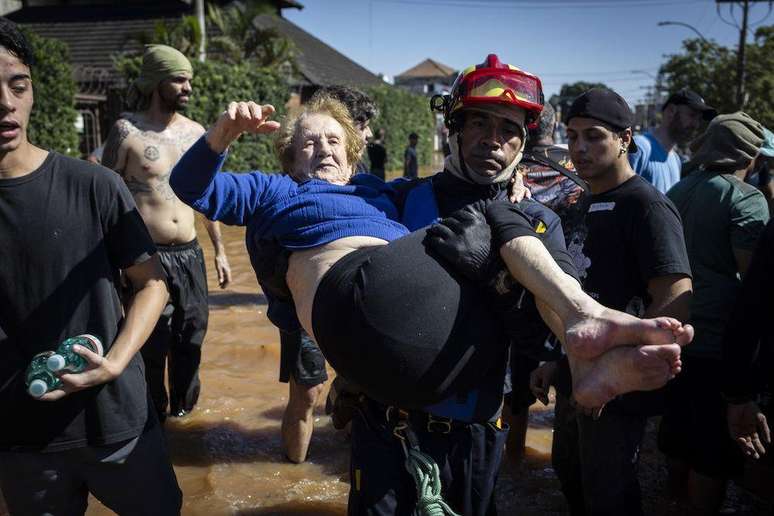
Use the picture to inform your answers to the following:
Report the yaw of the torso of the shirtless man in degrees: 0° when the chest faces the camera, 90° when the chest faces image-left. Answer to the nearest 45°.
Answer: approximately 315°

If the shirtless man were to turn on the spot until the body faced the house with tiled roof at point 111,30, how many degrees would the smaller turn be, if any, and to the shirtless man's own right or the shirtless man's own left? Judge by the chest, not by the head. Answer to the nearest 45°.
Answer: approximately 135° to the shirtless man's own left

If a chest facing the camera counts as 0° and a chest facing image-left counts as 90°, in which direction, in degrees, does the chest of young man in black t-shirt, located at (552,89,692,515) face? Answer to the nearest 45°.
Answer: approximately 45°

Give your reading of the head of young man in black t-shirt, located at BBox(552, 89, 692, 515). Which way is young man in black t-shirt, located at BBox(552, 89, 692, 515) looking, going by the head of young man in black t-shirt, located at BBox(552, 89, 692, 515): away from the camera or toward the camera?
toward the camera

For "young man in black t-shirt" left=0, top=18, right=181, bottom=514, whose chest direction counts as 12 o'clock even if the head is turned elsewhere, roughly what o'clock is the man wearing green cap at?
The man wearing green cap is roughly at 9 o'clock from the young man in black t-shirt.

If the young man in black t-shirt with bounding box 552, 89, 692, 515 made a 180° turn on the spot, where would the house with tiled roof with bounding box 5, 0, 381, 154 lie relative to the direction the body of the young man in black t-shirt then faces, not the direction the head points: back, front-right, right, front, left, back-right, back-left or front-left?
left

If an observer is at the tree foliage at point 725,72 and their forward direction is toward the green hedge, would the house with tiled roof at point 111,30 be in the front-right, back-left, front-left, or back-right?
front-right

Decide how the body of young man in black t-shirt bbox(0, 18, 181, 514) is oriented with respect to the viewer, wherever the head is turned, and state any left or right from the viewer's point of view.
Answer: facing the viewer

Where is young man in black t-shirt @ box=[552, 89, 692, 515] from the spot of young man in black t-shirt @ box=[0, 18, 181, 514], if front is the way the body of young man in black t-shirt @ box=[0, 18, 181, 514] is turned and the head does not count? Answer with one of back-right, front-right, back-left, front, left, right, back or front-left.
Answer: left

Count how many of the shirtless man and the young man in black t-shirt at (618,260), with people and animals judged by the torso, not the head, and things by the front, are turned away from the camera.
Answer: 0

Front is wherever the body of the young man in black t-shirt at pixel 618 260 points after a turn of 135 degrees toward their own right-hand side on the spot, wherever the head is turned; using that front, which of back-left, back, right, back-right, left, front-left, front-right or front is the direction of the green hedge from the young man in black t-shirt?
front-left

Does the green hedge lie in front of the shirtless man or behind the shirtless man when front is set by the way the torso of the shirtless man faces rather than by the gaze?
behind

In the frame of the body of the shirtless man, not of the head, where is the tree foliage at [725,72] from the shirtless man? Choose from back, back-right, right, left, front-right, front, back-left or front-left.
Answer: left

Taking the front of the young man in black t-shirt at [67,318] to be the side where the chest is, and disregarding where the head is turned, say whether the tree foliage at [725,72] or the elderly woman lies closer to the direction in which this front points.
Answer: the elderly woman

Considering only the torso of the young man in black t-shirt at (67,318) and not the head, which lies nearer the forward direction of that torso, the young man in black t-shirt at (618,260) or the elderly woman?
the elderly woman
